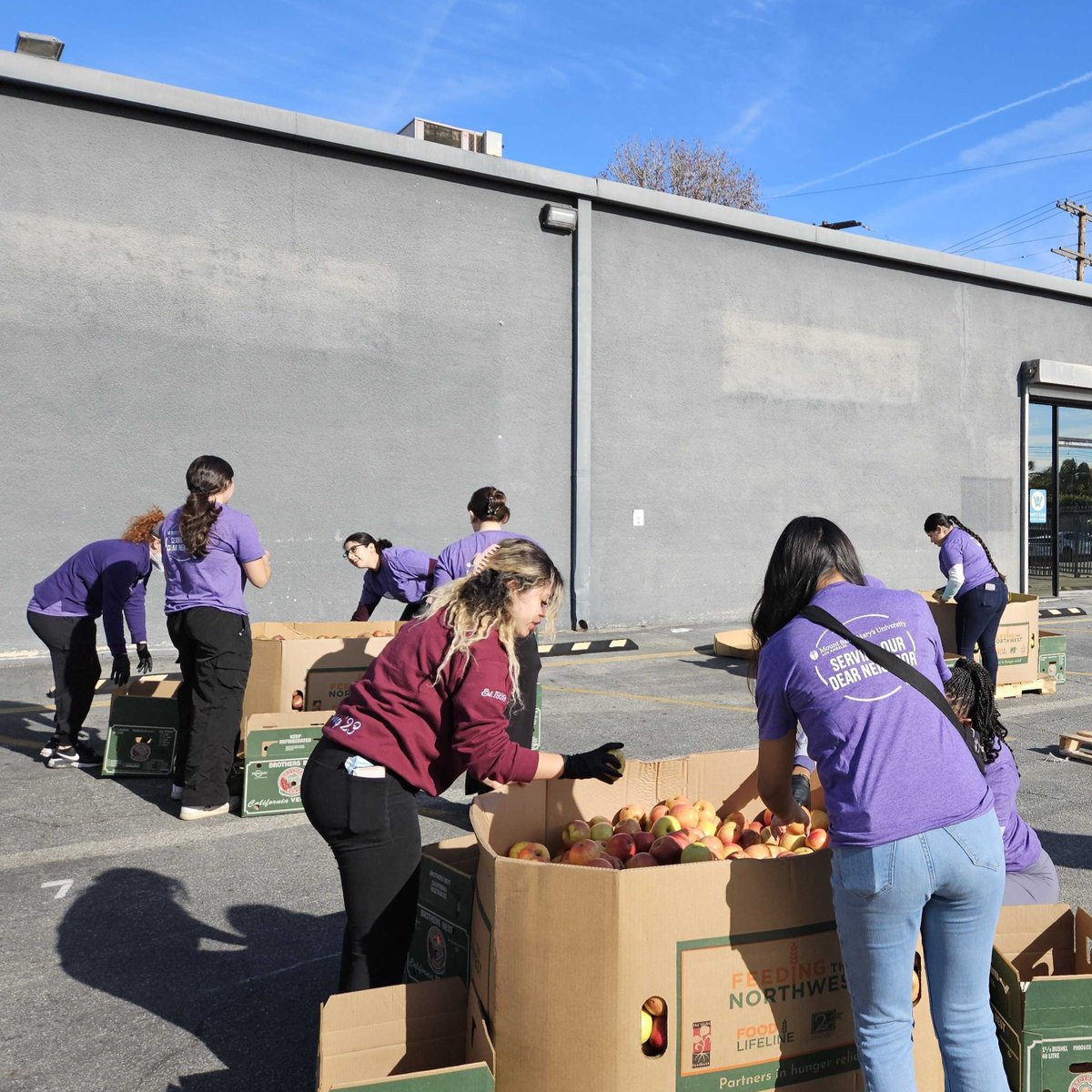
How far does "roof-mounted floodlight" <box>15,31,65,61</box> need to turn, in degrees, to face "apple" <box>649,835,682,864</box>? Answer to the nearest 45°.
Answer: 0° — it already faces it

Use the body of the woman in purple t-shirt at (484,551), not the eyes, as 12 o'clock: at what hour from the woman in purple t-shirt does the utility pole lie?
The utility pole is roughly at 1 o'clock from the woman in purple t-shirt.

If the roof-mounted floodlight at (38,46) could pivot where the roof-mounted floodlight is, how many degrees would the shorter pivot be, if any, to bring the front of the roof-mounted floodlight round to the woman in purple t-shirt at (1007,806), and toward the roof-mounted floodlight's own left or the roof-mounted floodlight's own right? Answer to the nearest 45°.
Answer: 0° — it already faces them

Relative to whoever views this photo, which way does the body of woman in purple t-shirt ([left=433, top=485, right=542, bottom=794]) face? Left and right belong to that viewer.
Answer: facing away from the viewer

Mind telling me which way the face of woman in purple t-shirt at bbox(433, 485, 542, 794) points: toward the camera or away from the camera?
away from the camera

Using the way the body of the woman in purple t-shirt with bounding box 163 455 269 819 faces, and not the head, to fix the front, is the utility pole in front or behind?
in front

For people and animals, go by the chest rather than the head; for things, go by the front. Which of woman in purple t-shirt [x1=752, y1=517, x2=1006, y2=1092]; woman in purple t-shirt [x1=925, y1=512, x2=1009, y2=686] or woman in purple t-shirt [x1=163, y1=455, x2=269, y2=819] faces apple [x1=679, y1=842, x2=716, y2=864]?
woman in purple t-shirt [x1=752, y1=517, x2=1006, y2=1092]

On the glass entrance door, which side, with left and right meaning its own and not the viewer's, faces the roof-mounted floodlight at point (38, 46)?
right

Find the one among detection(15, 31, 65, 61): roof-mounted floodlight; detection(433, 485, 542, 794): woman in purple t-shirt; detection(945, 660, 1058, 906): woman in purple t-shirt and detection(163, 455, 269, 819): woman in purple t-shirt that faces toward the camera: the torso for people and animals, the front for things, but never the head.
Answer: the roof-mounted floodlight

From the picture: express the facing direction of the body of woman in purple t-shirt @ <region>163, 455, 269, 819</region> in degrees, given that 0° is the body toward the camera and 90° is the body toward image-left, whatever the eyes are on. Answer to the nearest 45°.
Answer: approximately 225°

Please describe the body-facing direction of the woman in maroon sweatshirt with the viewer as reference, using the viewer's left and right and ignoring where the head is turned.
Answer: facing to the right of the viewer

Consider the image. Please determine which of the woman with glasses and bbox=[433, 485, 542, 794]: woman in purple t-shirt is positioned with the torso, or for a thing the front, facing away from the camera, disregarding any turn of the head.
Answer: the woman in purple t-shirt
